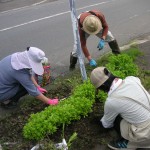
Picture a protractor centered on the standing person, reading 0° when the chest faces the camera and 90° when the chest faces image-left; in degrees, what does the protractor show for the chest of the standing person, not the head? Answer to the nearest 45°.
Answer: approximately 0°

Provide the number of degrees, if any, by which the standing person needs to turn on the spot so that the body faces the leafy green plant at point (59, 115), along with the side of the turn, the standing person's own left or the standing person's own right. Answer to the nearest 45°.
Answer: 0° — they already face it
